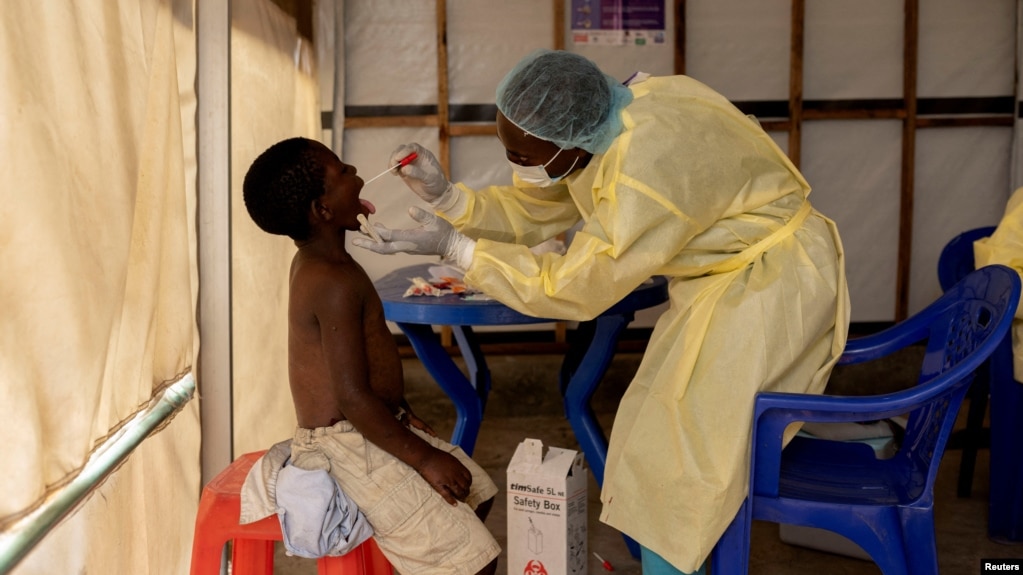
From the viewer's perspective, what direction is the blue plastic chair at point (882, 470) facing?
to the viewer's left

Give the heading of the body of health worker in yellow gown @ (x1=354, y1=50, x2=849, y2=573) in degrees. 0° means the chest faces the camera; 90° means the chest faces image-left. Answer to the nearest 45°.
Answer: approximately 90°

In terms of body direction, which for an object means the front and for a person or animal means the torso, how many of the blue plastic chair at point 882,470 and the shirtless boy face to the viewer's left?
1

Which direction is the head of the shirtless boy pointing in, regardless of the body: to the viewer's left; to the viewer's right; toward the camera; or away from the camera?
to the viewer's right

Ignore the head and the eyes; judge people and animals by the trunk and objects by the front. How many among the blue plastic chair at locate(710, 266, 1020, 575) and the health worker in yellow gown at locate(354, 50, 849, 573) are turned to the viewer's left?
2

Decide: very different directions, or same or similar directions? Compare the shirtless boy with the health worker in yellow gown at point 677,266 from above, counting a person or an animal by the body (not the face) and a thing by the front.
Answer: very different directions

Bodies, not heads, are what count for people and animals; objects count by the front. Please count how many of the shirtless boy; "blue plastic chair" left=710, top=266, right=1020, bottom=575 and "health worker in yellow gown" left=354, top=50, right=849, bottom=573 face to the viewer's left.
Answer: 2

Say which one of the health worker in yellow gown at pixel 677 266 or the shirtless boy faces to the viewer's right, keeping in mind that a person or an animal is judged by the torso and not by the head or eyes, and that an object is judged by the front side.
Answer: the shirtless boy

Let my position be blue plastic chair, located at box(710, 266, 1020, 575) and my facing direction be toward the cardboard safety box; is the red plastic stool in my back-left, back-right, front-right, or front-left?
front-left

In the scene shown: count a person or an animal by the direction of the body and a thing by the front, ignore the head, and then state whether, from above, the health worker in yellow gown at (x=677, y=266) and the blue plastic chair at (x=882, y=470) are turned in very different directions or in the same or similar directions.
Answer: same or similar directions
